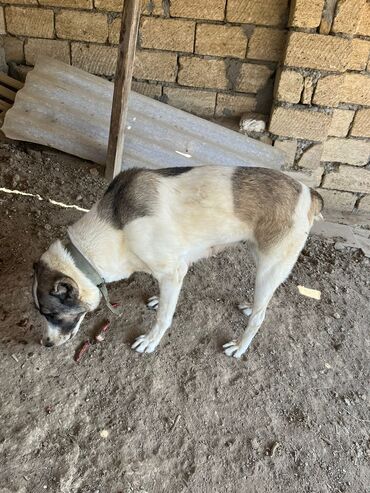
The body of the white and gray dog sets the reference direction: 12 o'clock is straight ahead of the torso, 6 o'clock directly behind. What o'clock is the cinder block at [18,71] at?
The cinder block is roughly at 2 o'clock from the white and gray dog.

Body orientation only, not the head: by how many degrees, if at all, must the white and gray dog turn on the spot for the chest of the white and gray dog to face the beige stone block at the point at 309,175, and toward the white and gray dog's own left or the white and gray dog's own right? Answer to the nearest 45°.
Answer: approximately 135° to the white and gray dog's own right

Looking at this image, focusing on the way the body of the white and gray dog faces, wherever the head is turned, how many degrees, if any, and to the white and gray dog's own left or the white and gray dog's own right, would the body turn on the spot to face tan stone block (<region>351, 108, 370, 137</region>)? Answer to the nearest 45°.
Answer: approximately 135° to the white and gray dog's own right

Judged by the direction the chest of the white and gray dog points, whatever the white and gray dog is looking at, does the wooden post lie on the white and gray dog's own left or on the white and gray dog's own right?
on the white and gray dog's own right

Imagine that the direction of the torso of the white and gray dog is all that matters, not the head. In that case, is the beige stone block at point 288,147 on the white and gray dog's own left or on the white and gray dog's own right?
on the white and gray dog's own right

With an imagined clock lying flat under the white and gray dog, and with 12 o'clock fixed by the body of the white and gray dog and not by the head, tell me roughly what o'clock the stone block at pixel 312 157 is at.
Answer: The stone block is roughly at 4 o'clock from the white and gray dog.

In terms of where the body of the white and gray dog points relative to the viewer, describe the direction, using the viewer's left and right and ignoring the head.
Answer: facing to the left of the viewer

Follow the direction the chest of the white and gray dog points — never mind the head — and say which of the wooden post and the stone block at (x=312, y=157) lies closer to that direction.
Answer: the wooden post

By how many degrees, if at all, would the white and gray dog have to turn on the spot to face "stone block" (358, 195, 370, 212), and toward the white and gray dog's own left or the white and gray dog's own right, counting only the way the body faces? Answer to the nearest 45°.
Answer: approximately 135° to the white and gray dog's own right
